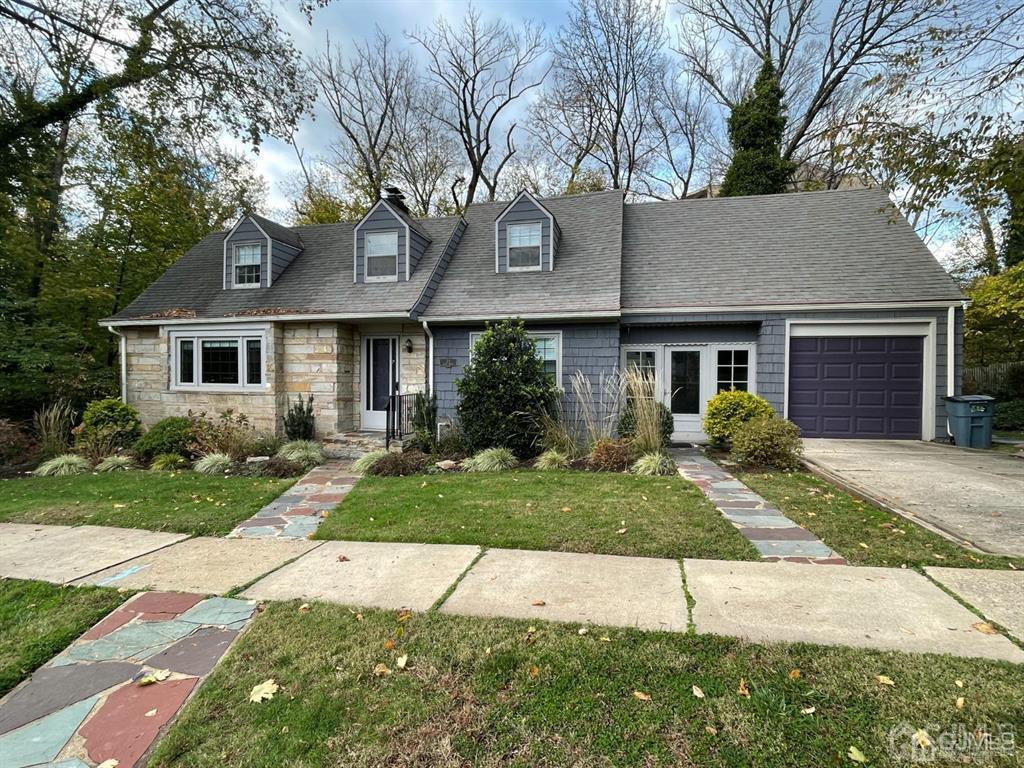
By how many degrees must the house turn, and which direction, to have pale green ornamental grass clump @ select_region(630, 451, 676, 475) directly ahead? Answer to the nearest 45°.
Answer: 0° — it already faces it

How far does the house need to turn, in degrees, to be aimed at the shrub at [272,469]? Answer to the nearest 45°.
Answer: approximately 45° to its right

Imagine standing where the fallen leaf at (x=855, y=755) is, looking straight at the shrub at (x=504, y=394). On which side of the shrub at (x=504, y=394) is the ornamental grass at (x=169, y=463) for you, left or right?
left

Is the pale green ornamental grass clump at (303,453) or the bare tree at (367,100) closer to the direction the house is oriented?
the pale green ornamental grass clump

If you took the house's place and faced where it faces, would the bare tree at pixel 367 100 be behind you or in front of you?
behind

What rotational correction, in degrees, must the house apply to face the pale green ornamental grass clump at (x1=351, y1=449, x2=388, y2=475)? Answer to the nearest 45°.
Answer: approximately 45° to its right

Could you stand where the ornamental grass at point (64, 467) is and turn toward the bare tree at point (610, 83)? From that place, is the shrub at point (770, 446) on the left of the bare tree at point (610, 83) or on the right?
right

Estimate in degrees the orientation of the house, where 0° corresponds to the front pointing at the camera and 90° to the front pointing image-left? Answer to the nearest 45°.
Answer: approximately 0°

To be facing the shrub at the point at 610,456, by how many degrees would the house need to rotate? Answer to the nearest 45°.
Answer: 0° — it already faces it

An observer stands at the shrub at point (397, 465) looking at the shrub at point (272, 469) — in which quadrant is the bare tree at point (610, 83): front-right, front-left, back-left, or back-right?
back-right
